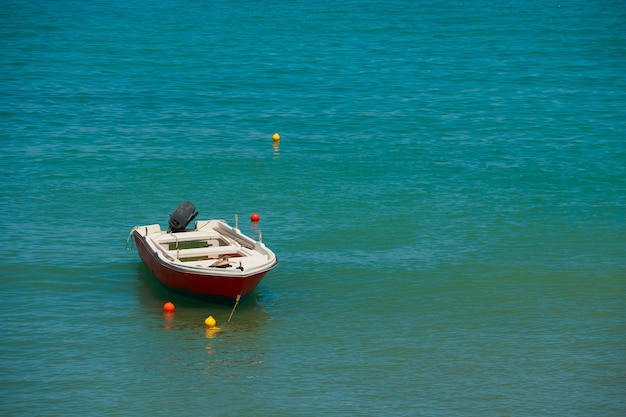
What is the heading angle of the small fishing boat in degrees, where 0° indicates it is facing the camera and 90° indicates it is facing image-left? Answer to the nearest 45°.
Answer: approximately 315°
